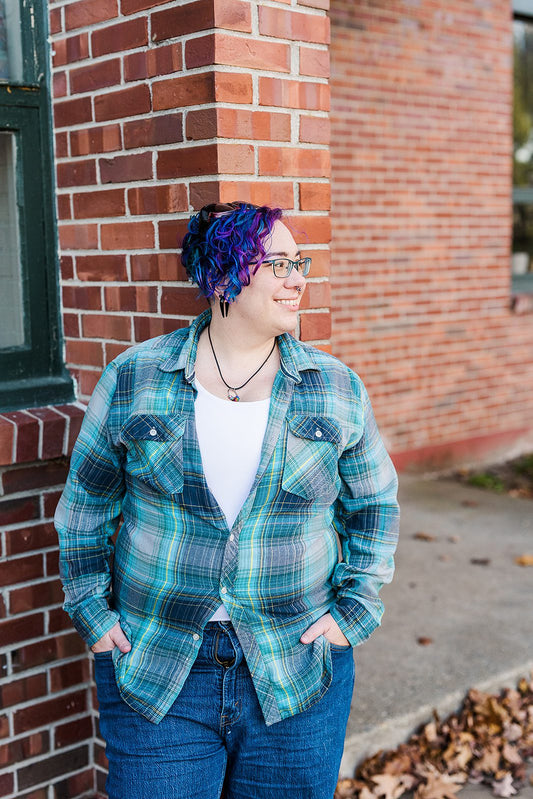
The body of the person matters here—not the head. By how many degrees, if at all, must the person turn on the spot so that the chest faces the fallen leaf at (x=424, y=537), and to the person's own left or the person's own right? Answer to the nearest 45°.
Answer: approximately 180°

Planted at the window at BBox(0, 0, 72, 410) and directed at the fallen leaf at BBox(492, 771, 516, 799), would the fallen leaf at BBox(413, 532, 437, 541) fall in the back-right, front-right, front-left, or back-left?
front-left

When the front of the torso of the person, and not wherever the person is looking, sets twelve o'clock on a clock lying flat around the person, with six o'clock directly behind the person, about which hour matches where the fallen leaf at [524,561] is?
The fallen leaf is roughly at 7 o'clock from the person.

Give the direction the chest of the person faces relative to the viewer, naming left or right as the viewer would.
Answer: facing the viewer

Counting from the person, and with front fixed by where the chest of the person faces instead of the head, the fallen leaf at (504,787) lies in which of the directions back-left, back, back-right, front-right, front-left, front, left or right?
back-left

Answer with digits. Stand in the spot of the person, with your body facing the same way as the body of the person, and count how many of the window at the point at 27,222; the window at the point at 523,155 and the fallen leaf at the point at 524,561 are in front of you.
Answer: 0

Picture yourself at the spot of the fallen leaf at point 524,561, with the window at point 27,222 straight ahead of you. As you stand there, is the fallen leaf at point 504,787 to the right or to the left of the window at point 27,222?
left

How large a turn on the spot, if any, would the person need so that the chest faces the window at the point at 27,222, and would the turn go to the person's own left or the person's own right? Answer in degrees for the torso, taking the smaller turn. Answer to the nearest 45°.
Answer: approximately 135° to the person's own right

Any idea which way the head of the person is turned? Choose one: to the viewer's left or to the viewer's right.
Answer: to the viewer's right

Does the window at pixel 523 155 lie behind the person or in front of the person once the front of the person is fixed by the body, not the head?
behind
